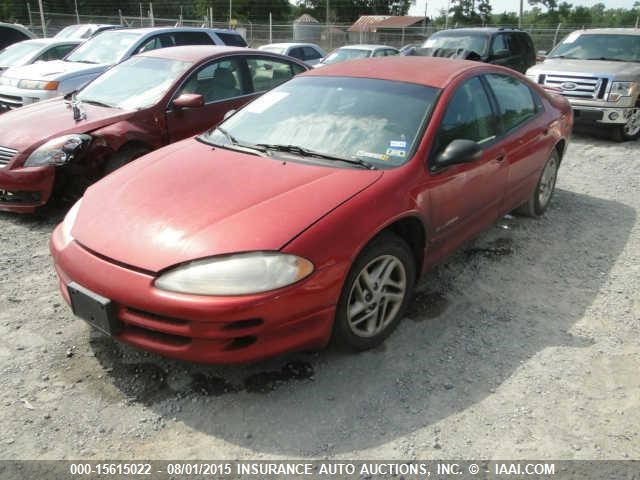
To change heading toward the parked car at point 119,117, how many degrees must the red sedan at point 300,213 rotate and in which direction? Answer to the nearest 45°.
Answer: approximately 90° to its right

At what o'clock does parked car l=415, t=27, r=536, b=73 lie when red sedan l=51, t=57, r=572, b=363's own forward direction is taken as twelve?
The parked car is roughly at 5 o'clock from the red sedan.

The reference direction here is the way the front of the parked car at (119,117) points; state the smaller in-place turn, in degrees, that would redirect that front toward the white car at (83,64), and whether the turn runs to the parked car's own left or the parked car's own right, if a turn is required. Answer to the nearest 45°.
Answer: approximately 135° to the parked car's own right

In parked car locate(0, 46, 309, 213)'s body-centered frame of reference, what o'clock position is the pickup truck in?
The pickup truck is roughly at 7 o'clock from the parked car.

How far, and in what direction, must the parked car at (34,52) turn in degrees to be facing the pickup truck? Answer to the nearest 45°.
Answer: approximately 90° to its left

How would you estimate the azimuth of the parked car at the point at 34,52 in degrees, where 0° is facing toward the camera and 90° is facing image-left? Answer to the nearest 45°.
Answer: approximately 45°

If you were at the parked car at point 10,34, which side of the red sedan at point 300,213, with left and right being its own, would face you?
right

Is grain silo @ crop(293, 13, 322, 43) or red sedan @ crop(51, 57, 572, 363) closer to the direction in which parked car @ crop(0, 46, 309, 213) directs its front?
the red sedan
